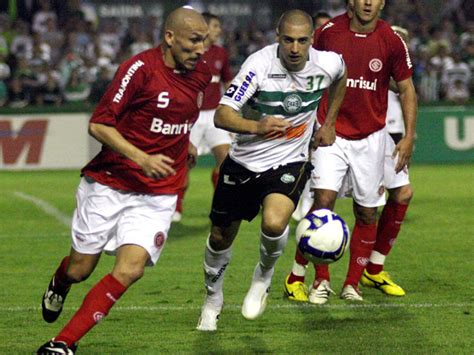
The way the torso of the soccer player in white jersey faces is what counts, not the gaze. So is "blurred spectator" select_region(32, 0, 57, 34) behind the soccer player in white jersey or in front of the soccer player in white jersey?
behind

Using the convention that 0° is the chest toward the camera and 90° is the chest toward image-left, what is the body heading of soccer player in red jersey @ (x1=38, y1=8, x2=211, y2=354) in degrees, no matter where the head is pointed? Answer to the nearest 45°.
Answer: approximately 315°

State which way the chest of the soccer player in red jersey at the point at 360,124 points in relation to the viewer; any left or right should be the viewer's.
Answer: facing the viewer

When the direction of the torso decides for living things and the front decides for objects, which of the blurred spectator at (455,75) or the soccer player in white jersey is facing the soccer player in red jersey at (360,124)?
the blurred spectator

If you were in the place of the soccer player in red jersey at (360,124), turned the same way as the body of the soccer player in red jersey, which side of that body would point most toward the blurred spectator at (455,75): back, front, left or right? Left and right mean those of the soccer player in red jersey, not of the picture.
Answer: back

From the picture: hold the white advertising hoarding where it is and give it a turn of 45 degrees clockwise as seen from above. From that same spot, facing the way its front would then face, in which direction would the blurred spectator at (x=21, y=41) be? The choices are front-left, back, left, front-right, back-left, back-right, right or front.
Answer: back-right

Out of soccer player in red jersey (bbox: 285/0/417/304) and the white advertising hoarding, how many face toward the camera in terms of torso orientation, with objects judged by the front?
2

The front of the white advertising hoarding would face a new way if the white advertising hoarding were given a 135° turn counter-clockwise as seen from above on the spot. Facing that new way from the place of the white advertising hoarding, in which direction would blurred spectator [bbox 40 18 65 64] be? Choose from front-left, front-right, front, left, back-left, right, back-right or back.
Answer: front-left

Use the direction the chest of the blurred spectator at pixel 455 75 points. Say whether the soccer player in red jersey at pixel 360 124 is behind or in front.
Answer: in front

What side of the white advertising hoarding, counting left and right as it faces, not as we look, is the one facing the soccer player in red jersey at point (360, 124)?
front
